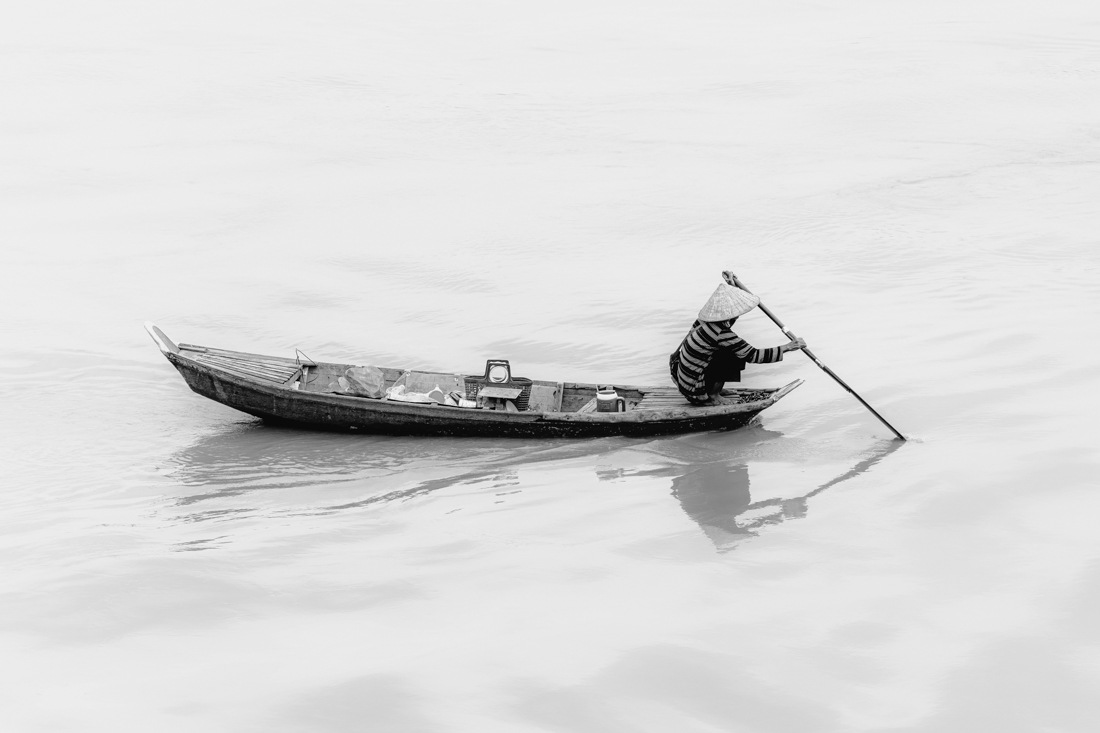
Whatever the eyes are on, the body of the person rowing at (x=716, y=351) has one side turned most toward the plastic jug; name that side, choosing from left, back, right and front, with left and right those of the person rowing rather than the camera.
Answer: back

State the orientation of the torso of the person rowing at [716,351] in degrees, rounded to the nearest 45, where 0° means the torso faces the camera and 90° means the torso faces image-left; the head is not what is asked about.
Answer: approximately 270°

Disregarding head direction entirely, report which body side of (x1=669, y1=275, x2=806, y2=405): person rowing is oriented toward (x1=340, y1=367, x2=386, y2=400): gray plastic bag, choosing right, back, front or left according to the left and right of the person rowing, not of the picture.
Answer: back
